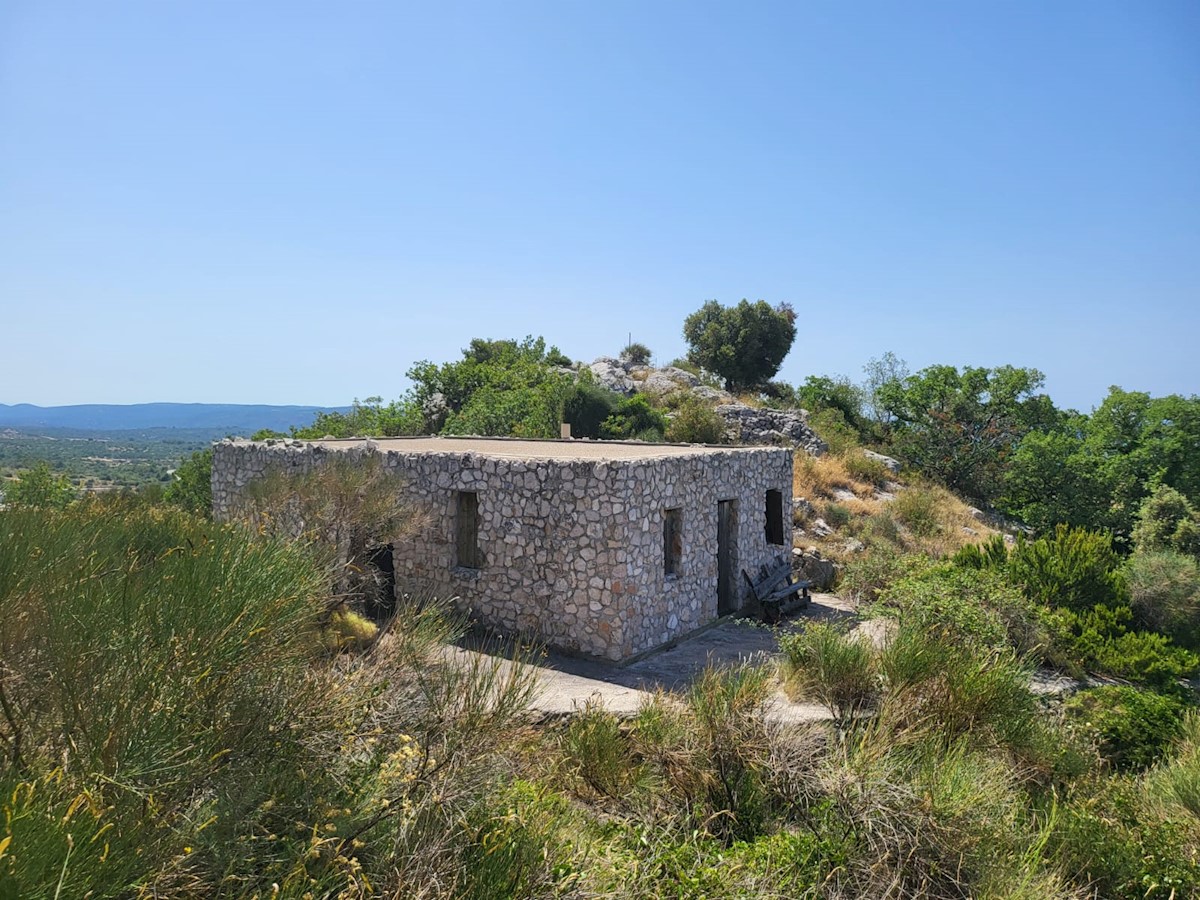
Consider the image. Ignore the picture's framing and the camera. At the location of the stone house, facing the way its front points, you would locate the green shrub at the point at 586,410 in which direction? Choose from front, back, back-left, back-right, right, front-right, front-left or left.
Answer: back-left

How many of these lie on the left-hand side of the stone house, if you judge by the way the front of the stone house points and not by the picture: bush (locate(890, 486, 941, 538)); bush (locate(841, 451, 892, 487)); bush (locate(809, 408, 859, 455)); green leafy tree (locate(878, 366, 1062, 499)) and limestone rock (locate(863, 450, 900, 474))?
5

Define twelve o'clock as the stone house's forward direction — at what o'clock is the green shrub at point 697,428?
The green shrub is roughly at 8 o'clock from the stone house.

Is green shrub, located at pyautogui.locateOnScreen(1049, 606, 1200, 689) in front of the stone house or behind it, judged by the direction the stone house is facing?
in front

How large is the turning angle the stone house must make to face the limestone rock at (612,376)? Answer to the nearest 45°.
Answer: approximately 135° to its left

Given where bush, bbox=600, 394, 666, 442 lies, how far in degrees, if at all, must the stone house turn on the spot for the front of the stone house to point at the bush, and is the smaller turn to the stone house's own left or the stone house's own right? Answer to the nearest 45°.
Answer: approximately 135° to the stone house's own left

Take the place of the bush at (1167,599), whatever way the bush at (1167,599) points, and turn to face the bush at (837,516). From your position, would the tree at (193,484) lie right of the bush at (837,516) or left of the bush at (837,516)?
left

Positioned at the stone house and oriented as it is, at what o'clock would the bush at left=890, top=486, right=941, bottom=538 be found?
The bush is roughly at 9 o'clock from the stone house.

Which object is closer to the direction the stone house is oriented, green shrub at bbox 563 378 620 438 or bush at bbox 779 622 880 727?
the bush

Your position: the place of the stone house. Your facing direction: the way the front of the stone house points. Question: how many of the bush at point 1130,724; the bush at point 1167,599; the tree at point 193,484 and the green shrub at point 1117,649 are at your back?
1

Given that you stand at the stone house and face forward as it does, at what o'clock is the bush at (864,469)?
The bush is roughly at 9 o'clock from the stone house.

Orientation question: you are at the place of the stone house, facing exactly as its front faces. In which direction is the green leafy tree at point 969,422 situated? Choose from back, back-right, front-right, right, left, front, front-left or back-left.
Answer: left

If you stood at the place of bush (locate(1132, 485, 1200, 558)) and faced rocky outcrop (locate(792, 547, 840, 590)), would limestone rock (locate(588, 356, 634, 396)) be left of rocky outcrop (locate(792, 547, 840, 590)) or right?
right

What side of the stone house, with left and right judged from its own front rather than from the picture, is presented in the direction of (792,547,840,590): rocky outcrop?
left

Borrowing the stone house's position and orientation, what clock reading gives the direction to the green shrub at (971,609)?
The green shrub is roughly at 11 o'clock from the stone house.

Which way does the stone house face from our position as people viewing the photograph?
facing the viewer and to the right of the viewer

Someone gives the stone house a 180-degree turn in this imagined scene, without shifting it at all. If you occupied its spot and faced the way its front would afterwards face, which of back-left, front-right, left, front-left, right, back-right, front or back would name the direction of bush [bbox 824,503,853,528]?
right

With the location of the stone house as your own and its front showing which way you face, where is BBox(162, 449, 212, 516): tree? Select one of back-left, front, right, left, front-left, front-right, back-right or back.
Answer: back
